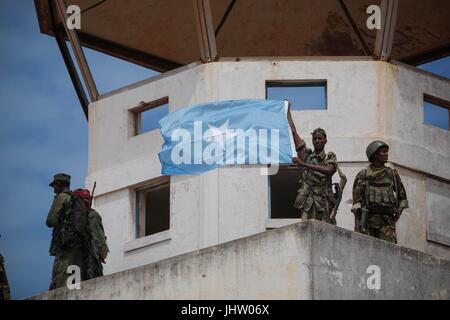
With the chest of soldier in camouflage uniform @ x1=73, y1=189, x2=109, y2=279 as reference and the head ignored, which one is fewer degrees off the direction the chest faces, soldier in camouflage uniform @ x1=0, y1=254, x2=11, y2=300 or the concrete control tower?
the soldier in camouflage uniform
